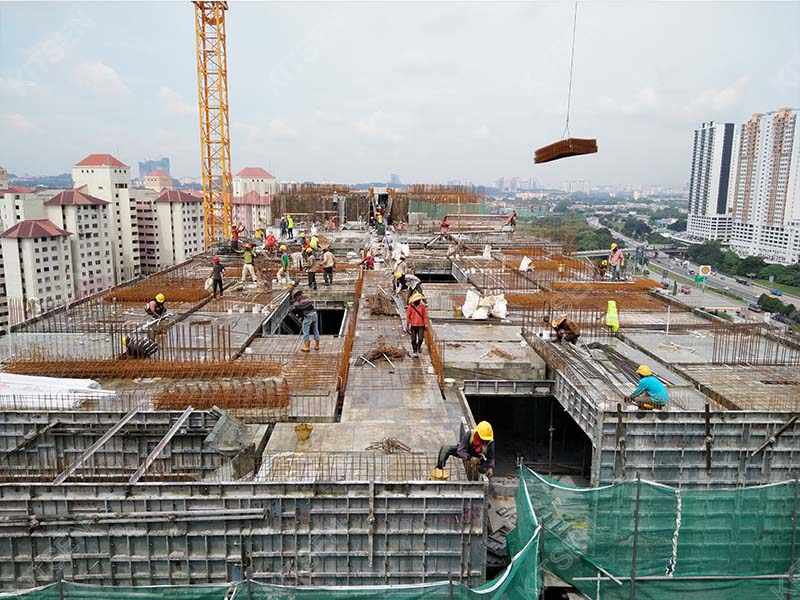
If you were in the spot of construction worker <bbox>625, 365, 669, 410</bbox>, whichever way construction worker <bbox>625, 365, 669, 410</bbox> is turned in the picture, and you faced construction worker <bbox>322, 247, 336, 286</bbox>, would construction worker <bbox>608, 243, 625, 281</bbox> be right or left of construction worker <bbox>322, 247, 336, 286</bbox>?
right

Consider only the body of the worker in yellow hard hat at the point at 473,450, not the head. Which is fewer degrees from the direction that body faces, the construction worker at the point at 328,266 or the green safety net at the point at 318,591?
the green safety net

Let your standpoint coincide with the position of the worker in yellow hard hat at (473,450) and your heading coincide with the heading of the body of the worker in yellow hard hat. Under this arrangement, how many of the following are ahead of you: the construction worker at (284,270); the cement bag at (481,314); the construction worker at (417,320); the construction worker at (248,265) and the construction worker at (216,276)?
0

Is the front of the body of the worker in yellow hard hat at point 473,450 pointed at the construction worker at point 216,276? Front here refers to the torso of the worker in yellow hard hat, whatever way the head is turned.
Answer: no
